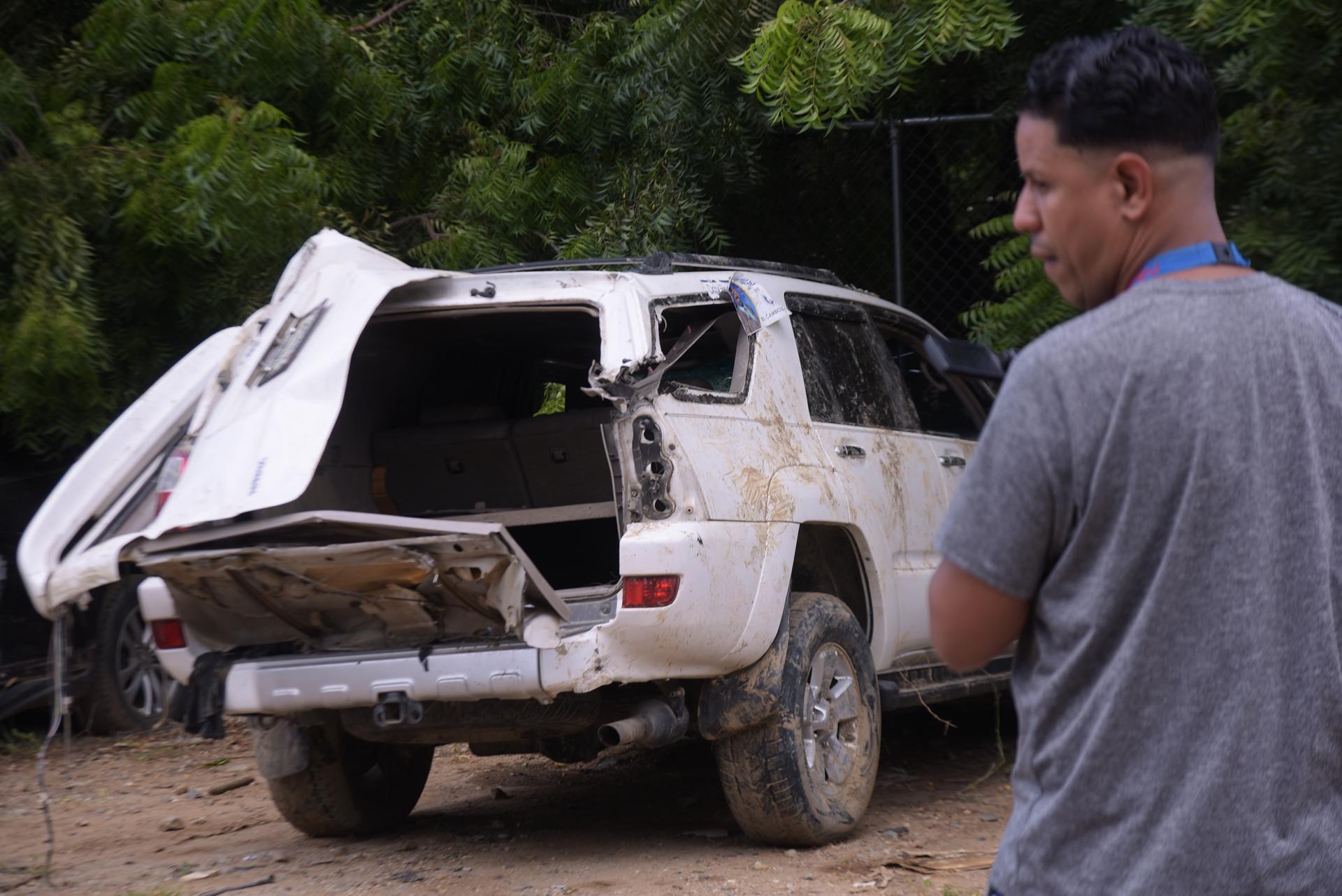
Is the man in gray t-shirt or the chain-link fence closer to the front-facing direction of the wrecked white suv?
the chain-link fence

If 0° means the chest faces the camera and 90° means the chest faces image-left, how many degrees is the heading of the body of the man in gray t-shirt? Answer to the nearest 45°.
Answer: approximately 135°

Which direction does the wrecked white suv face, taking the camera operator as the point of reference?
facing away from the viewer and to the right of the viewer

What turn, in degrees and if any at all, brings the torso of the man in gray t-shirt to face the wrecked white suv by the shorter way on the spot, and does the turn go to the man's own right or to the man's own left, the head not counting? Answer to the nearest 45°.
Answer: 0° — they already face it

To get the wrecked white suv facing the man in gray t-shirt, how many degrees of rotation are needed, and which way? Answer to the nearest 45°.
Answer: approximately 135° to its right

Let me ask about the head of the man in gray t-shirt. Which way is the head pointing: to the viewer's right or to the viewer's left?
to the viewer's left
